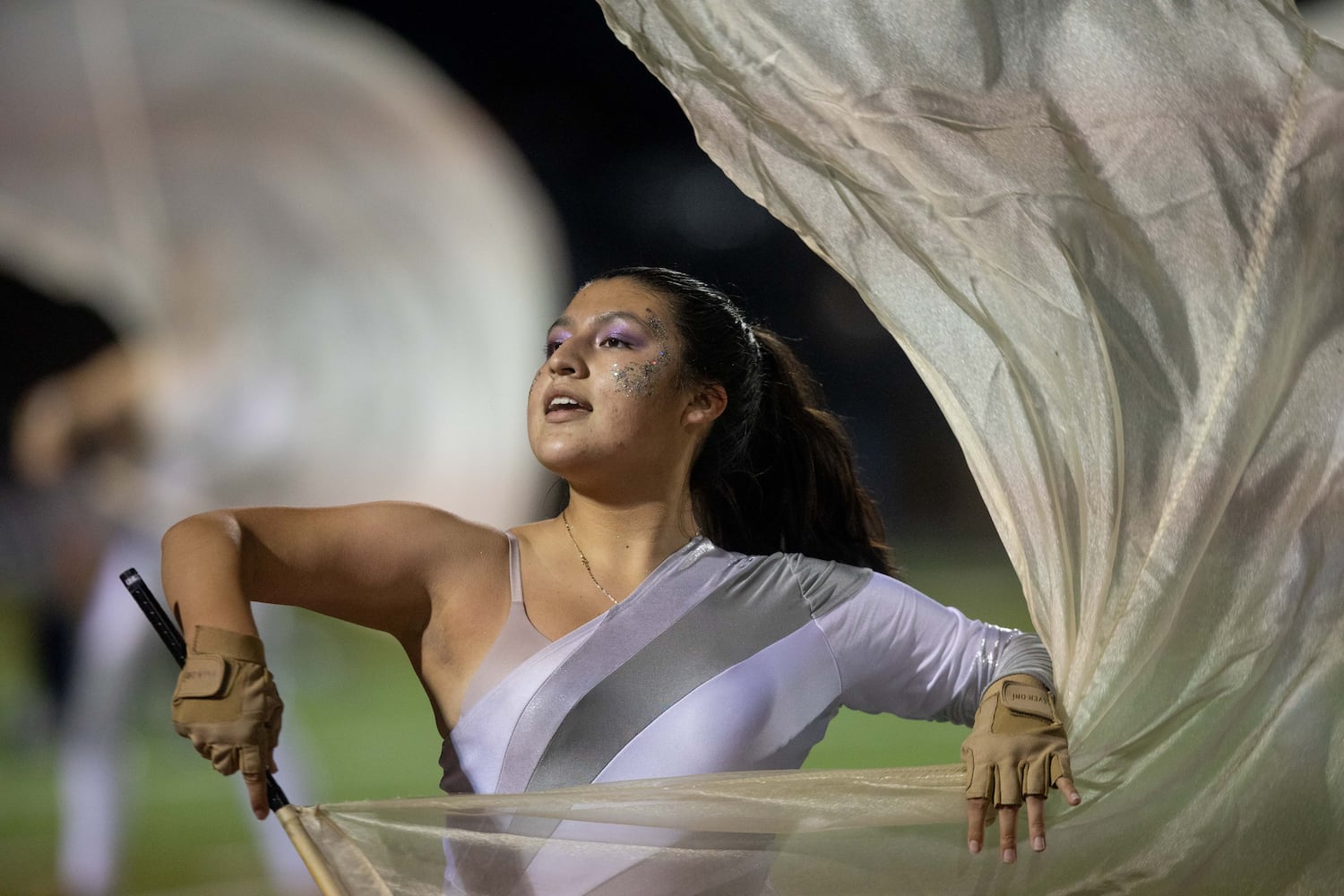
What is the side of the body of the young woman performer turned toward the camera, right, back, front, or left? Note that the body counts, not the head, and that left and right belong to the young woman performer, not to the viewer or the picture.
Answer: front
